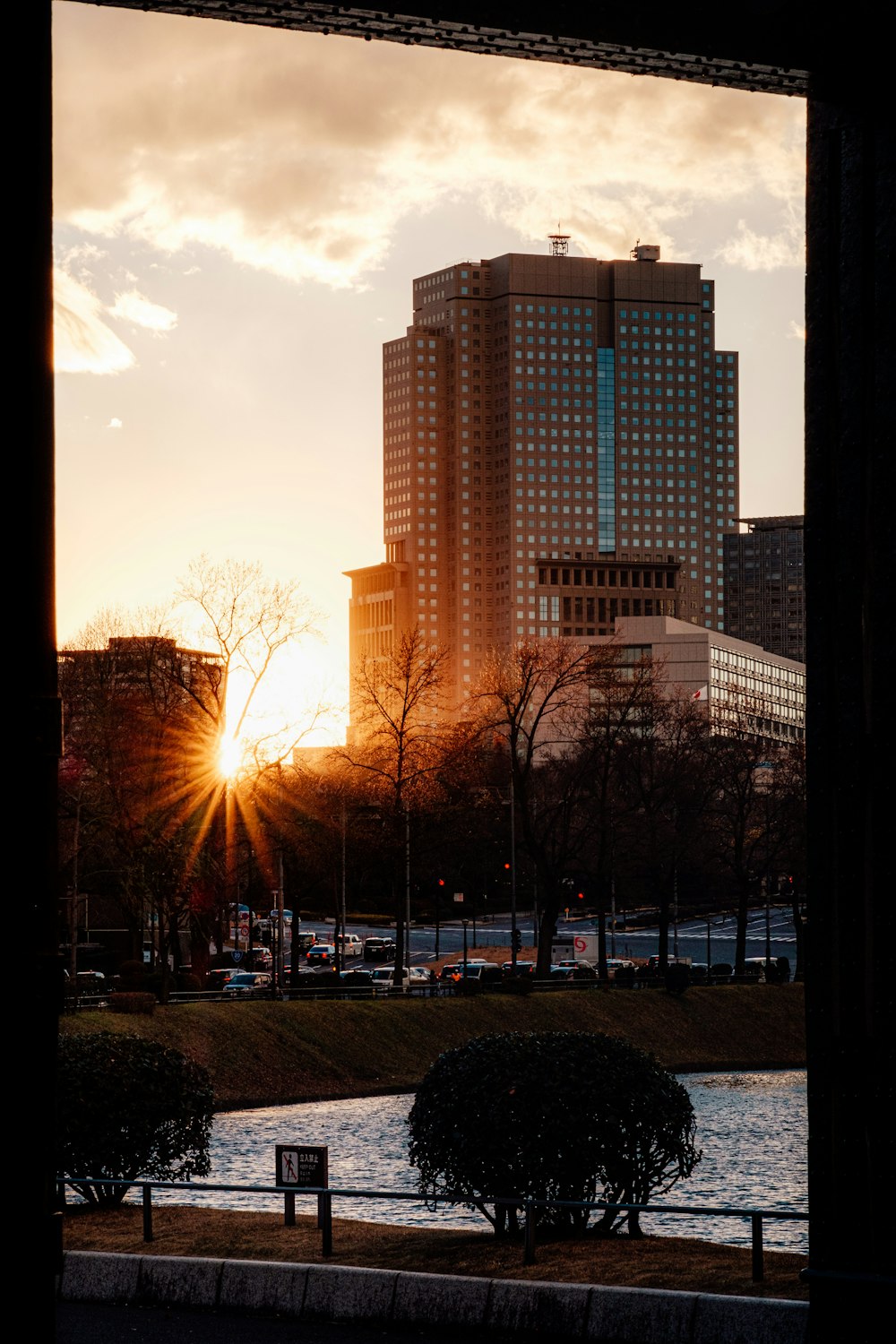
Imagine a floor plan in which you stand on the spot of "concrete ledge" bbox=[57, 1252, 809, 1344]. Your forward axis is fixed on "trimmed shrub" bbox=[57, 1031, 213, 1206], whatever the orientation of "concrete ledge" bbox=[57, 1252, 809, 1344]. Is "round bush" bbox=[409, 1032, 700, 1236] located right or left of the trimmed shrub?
right

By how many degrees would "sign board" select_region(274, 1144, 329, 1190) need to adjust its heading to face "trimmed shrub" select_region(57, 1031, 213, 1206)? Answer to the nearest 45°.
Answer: approximately 135° to its right

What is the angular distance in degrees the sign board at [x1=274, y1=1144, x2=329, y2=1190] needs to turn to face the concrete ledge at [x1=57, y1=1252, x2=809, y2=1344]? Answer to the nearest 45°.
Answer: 0° — it already faces it

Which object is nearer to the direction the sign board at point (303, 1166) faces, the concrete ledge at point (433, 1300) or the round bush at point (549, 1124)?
the concrete ledge

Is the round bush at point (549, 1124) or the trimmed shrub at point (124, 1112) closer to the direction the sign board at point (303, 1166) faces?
the round bush

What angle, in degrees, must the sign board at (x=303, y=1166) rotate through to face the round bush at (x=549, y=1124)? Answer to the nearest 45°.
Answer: approximately 45° to its left

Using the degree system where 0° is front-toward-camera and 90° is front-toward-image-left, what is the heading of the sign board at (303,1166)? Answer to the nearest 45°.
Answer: approximately 0°
